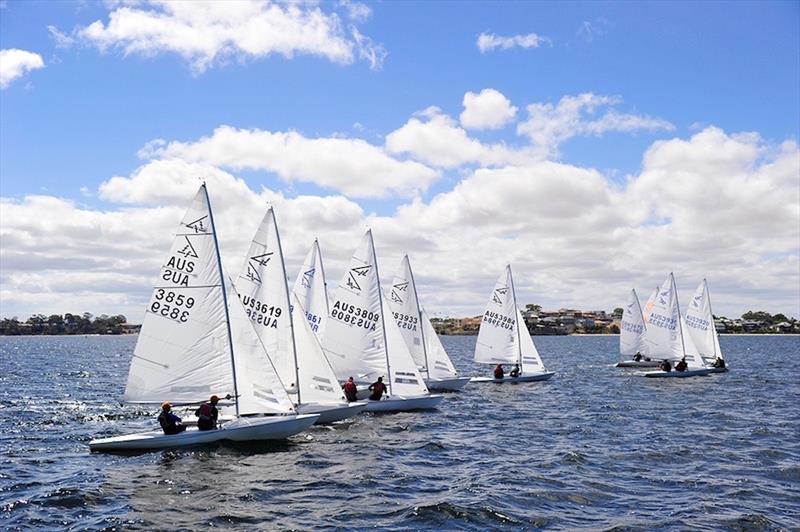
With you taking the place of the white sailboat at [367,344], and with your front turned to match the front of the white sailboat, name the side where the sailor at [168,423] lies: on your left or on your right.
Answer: on your right

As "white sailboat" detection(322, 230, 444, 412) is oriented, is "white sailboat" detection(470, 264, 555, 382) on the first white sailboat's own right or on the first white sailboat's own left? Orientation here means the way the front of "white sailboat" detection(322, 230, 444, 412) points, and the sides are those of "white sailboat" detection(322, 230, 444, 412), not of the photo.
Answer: on the first white sailboat's own left

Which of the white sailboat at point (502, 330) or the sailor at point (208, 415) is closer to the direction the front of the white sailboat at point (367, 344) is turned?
the white sailboat

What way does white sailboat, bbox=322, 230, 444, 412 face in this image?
to the viewer's right

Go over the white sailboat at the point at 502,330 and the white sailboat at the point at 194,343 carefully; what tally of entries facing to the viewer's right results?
2

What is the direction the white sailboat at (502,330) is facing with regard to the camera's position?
facing to the right of the viewer

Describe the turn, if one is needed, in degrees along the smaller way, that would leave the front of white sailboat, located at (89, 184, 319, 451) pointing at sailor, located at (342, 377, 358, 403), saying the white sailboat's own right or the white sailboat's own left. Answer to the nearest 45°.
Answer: approximately 45° to the white sailboat's own left

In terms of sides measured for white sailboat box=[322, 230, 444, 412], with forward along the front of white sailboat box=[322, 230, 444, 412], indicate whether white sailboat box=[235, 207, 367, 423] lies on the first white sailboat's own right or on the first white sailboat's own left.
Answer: on the first white sailboat's own right

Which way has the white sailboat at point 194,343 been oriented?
to the viewer's right
